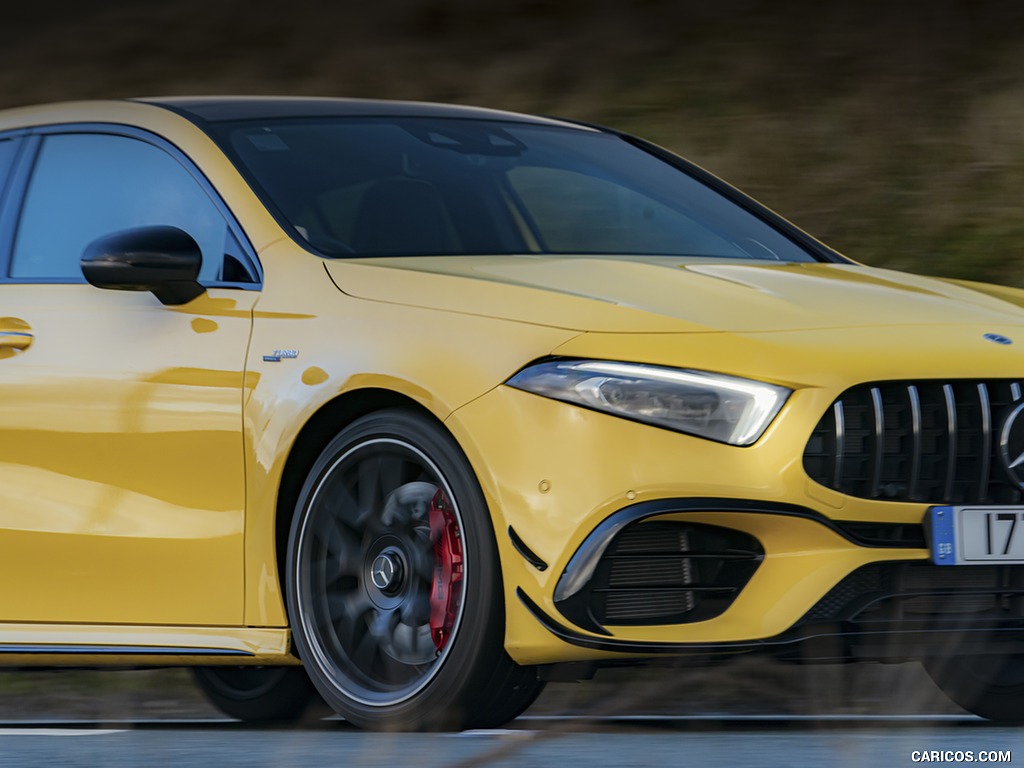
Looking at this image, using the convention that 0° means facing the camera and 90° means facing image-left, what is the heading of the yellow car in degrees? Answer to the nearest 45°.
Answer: approximately 315°
